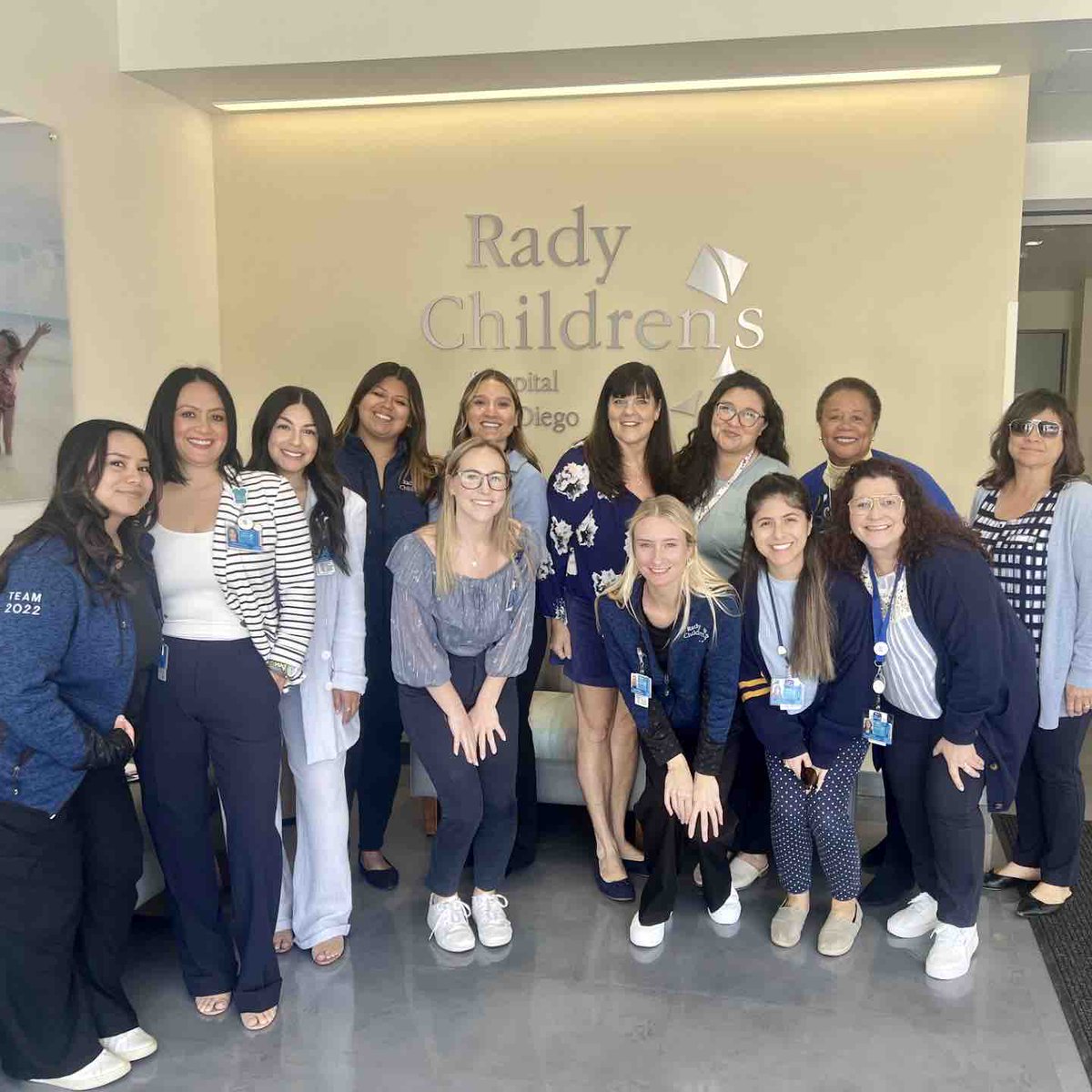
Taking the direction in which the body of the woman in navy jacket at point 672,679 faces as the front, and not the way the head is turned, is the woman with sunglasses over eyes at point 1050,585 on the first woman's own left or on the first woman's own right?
on the first woman's own left

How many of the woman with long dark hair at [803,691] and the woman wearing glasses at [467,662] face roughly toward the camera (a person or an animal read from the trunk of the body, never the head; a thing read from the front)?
2

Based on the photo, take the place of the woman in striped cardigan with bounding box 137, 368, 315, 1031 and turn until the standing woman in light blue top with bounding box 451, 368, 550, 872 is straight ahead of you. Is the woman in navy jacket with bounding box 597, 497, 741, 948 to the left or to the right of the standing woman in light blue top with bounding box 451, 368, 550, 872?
right

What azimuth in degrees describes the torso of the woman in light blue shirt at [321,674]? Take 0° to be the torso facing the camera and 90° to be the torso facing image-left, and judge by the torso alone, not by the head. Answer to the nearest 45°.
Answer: approximately 0°

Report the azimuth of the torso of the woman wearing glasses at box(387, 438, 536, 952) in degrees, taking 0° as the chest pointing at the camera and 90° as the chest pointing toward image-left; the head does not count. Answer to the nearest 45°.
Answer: approximately 0°

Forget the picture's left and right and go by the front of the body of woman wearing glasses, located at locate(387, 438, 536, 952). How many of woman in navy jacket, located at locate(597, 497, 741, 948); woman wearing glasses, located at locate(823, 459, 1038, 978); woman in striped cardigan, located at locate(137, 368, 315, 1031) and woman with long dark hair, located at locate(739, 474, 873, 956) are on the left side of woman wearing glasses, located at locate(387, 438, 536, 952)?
3

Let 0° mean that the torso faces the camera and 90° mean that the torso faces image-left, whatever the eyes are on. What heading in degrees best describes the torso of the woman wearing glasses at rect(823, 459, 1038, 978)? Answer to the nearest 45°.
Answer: approximately 45°
